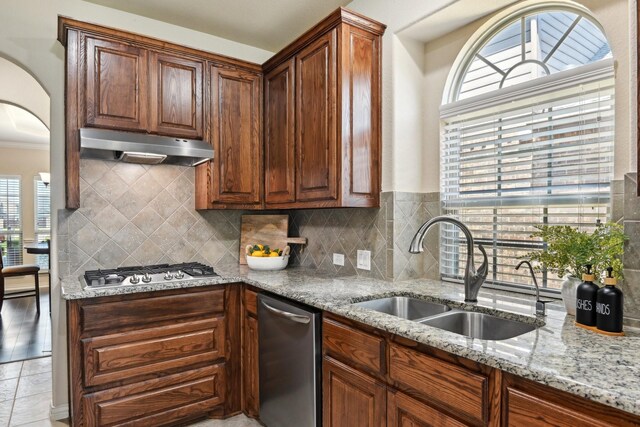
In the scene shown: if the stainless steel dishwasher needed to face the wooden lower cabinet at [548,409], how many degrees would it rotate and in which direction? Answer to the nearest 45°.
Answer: approximately 90° to its left

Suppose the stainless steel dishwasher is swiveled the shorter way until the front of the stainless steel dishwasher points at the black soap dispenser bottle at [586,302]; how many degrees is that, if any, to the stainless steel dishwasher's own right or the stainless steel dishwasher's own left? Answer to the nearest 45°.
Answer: approximately 90° to the stainless steel dishwasher's own left

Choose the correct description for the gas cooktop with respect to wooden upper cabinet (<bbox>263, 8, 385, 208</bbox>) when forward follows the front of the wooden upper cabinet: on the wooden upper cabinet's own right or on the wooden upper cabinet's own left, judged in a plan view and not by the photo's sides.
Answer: on the wooden upper cabinet's own right

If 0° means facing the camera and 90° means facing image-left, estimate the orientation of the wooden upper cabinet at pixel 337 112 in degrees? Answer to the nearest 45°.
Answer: approximately 45°

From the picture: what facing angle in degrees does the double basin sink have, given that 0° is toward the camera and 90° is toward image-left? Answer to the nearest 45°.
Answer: approximately 45°

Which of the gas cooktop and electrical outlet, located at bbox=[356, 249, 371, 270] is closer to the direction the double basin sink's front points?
the gas cooktop

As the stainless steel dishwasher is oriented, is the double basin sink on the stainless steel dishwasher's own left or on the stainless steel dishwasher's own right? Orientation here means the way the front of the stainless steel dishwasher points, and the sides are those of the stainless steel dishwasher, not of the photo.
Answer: on the stainless steel dishwasher's own left

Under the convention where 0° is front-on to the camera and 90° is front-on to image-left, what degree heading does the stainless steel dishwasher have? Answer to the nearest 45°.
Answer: approximately 45°

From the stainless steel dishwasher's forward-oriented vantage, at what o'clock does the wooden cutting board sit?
The wooden cutting board is roughly at 4 o'clock from the stainless steel dishwasher.
